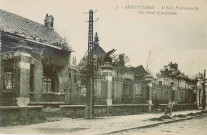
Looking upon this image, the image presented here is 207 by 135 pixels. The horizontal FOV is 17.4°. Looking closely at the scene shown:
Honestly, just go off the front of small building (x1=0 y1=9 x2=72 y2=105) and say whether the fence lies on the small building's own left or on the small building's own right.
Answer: on the small building's own left

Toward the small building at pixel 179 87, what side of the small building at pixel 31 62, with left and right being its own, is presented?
left

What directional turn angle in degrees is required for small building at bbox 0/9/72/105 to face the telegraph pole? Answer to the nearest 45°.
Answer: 0° — it already faces it

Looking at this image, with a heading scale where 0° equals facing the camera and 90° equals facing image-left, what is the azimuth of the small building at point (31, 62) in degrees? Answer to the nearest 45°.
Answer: approximately 315°
